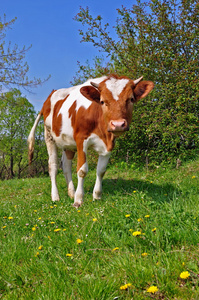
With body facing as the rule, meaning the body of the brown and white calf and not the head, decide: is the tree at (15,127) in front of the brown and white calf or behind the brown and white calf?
behind

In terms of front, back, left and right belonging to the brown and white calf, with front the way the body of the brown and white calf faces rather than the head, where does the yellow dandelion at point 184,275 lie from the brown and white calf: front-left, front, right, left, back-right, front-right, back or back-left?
front-right

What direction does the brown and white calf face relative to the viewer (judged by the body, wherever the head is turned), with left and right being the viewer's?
facing the viewer and to the right of the viewer

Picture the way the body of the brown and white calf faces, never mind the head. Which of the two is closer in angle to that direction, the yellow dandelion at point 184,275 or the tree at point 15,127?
the yellow dandelion
